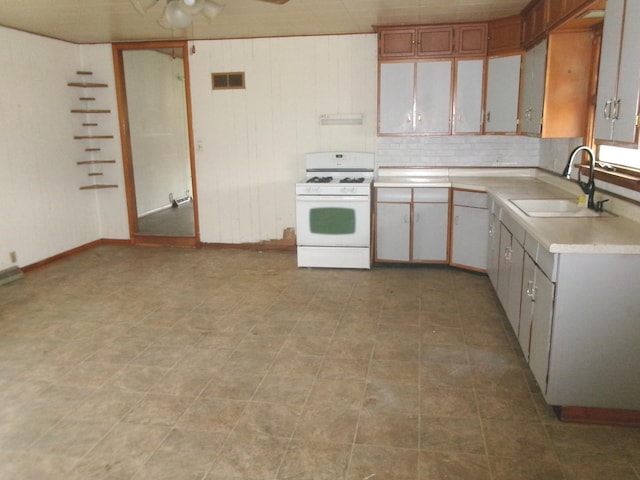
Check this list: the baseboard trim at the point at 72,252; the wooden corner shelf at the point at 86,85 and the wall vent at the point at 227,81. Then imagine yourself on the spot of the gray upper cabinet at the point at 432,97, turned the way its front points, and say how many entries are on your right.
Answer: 3

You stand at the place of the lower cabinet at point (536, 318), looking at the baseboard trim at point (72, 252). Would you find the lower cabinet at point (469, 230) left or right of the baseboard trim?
right

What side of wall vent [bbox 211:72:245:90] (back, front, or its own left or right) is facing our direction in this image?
front

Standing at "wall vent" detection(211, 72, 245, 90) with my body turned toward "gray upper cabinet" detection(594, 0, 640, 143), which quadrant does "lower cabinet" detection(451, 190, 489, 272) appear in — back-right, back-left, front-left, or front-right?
front-left

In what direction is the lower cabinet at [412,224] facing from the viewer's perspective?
toward the camera

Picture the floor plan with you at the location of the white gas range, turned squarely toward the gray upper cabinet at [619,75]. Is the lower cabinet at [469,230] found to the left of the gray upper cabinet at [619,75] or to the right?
left

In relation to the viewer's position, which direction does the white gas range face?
facing the viewer

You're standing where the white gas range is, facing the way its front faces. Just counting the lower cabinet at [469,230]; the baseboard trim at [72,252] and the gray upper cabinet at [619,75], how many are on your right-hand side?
1

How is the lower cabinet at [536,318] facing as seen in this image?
to the viewer's left

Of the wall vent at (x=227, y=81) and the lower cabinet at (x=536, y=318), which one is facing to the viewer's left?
the lower cabinet

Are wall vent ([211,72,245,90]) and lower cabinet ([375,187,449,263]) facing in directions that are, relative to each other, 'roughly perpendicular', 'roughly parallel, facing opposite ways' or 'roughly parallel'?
roughly parallel

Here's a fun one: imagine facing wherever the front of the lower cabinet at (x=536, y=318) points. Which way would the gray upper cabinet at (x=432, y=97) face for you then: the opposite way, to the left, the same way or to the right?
to the left

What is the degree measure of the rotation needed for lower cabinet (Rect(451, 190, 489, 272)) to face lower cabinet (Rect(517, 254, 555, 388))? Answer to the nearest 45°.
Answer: approximately 45° to its left

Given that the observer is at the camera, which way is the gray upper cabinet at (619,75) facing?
facing the viewer and to the left of the viewer

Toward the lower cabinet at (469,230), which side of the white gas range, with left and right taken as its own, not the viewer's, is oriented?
left

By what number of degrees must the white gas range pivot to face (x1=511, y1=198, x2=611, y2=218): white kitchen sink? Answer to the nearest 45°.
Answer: approximately 45° to its left

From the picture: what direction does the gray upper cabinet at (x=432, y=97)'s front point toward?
toward the camera
